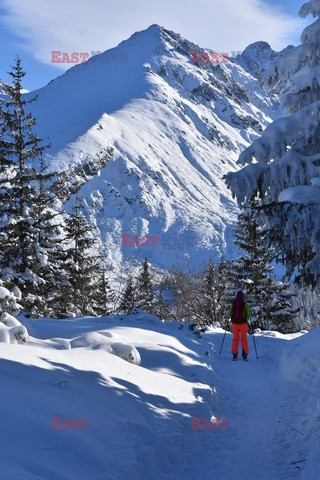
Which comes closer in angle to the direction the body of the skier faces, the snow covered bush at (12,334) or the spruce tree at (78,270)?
the spruce tree

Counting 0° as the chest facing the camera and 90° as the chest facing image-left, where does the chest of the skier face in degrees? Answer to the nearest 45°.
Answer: approximately 180°

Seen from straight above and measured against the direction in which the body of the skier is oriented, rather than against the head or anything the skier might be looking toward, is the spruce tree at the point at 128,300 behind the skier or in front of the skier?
in front

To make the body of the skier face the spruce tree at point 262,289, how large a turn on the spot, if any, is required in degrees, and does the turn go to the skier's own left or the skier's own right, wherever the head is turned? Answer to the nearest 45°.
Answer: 0° — they already face it

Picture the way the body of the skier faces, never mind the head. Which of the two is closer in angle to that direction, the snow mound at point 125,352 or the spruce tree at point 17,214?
the spruce tree

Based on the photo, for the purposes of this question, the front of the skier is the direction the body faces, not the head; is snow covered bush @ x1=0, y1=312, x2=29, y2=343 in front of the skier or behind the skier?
behind

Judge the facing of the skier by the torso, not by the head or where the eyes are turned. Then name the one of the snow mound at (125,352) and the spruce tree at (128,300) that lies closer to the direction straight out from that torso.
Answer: the spruce tree

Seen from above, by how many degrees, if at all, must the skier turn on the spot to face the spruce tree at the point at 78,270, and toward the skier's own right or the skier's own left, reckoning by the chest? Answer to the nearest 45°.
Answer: approximately 45° to the skier's own left

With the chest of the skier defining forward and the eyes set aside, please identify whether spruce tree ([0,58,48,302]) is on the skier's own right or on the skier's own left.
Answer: on the skier's own left
